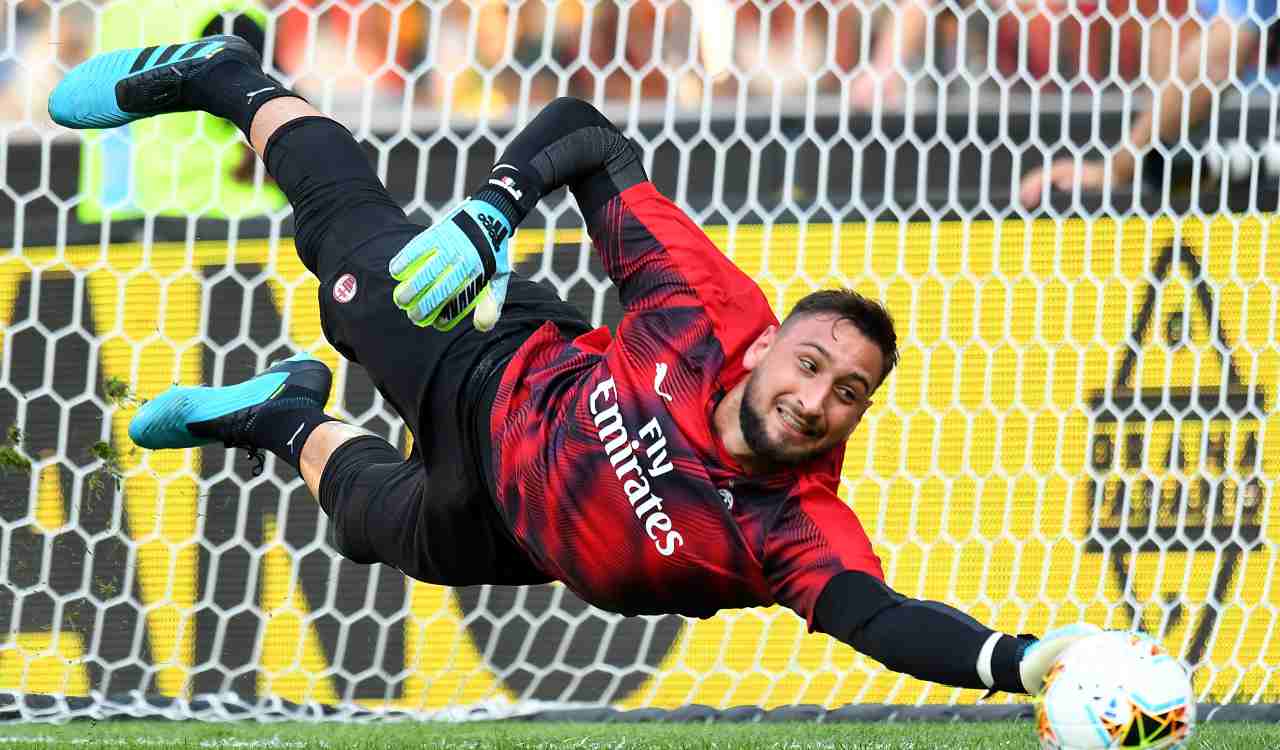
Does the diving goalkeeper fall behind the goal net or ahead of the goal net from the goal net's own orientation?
ahead

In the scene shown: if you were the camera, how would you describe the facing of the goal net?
facing the viewer

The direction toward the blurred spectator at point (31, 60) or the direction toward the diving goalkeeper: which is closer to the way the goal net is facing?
the diving goalkeeper
